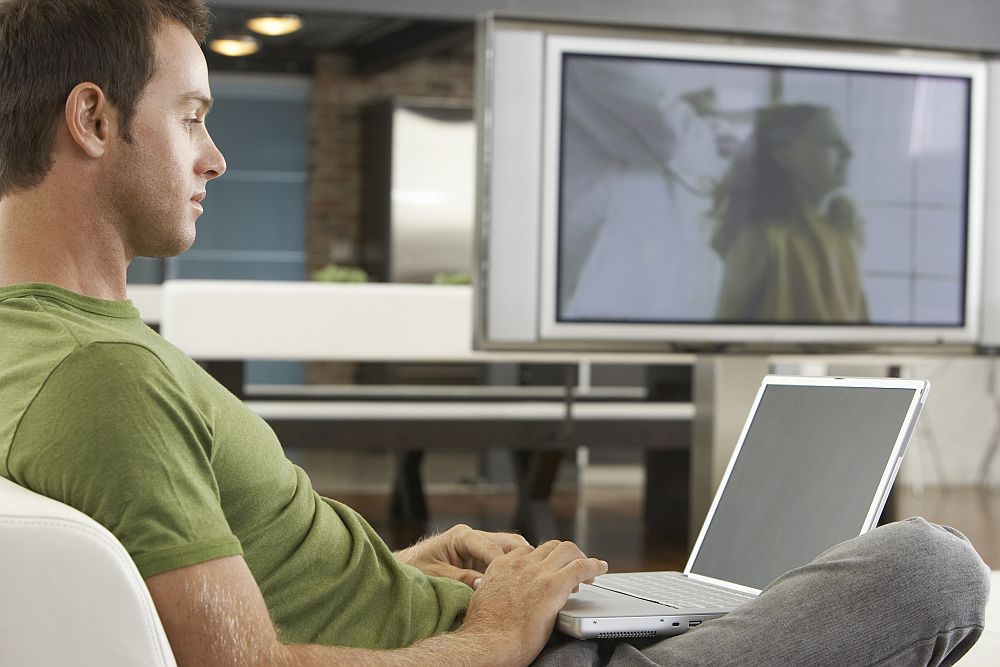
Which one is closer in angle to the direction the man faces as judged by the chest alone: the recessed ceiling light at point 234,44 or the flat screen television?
the flat screen television

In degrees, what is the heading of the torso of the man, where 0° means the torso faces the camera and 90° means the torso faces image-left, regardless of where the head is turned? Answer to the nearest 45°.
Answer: approximately 270°

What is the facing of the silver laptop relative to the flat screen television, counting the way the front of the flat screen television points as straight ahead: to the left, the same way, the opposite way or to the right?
to the right

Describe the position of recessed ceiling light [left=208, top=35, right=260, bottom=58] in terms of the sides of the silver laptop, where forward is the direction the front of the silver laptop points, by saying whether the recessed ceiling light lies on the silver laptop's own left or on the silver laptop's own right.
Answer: on the silver laptop's own right

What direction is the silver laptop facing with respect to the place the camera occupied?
facing the viewer and to the left of the viewer

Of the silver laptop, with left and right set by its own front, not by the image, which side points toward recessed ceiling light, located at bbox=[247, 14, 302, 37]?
right

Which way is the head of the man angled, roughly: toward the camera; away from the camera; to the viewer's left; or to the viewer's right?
to the viewer's right
